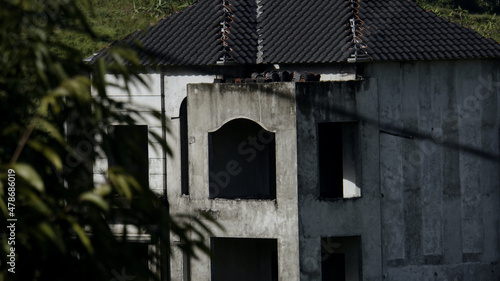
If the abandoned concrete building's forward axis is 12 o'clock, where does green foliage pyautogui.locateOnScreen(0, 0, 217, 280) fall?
The green foliage is roughly at 11 o'clock from the abandoned concrete building.

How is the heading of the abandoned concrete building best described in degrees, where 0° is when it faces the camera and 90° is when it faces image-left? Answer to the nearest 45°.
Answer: approximately 45°
